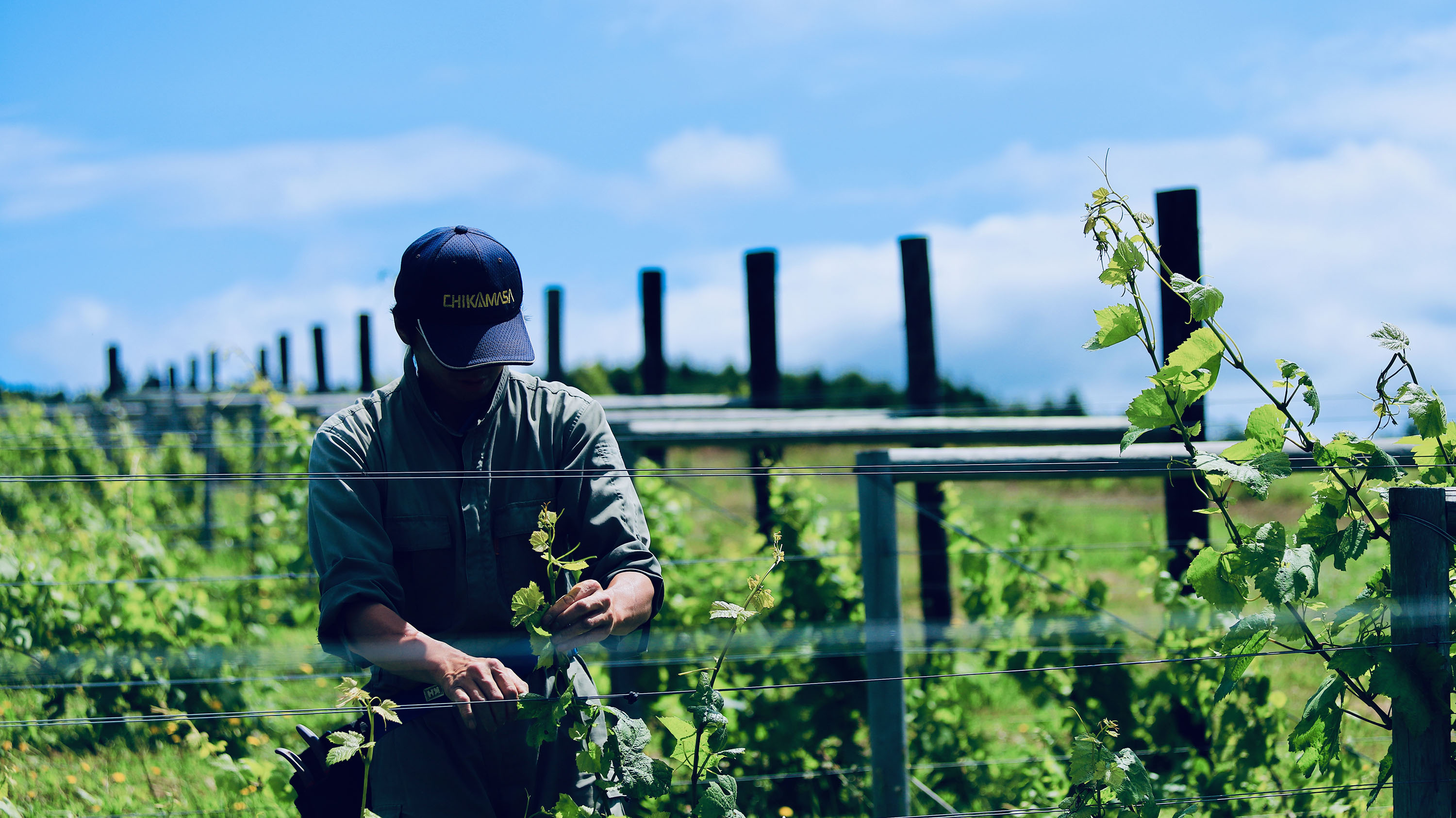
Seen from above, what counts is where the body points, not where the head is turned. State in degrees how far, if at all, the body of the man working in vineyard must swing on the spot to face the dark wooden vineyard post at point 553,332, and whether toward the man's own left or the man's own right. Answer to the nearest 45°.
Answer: approximately 180°

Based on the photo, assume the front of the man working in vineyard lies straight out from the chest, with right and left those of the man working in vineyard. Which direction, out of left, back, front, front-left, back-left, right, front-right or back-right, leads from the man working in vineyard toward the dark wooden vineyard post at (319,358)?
back

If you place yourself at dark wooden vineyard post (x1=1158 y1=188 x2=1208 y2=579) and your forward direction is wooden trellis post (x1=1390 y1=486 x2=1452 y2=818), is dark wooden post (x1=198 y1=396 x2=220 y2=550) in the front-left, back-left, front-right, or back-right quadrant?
back-right

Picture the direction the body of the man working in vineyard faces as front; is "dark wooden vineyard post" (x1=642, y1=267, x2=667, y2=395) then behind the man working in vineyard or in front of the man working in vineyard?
behind

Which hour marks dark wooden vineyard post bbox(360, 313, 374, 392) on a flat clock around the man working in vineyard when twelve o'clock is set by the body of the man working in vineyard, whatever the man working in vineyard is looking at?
The dark wooden vineyard post is roughly at 6 o'clock from the man working in vineyard.

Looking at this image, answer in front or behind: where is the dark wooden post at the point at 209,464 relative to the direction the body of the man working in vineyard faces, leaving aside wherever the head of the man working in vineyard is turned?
behind

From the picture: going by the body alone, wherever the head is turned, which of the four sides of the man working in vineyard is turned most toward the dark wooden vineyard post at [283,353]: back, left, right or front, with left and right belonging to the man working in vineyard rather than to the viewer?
back

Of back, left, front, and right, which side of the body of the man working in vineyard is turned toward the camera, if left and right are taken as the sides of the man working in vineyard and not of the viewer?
front
